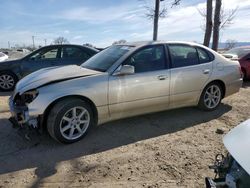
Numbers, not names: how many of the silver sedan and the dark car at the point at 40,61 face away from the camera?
0

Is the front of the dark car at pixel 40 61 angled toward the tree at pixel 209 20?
no

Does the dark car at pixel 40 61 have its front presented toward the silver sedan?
no

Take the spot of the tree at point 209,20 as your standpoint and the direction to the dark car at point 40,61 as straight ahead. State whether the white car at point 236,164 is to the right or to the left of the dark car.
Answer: left

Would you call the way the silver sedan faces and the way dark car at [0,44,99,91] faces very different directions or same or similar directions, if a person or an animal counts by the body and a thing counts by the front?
same or similar directions

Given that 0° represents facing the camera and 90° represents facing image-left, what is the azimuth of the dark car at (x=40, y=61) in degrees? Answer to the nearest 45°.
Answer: approximately 90°

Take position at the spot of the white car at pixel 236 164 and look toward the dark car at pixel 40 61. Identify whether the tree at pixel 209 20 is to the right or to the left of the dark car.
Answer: right

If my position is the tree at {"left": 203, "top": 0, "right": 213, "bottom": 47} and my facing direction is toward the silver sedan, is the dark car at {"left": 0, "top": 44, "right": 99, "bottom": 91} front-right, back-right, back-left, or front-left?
front-right

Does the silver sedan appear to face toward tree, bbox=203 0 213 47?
no
